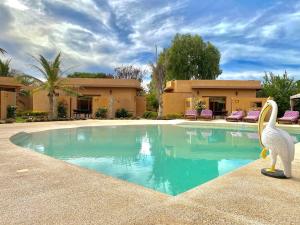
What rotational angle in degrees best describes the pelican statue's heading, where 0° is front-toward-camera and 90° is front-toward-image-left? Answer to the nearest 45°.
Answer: approximately 90°

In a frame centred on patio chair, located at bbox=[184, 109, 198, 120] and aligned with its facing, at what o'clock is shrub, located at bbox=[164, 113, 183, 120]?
The shrub is roughly at 3 o'clock from the patio chair.

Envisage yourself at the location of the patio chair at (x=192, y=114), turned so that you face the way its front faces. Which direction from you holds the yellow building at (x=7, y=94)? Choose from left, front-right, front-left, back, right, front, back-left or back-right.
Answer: front-right

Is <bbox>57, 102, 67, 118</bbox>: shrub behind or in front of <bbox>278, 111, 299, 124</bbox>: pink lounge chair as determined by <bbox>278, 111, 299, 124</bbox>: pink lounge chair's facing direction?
in front

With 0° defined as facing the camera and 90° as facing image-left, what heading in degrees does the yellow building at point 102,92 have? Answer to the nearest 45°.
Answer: approximately 0°

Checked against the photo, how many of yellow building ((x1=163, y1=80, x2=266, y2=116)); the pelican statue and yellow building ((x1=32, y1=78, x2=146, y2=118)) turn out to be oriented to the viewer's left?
1

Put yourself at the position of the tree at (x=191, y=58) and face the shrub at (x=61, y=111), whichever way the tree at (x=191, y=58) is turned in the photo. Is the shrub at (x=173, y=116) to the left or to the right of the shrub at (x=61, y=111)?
left

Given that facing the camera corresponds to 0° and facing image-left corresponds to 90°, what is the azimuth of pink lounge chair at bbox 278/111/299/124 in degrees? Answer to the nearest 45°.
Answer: approximately 45°

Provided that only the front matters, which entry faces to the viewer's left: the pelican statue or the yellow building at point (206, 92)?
the pelican statue

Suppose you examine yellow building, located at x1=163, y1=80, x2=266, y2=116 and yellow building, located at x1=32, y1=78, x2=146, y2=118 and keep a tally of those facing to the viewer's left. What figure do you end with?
0

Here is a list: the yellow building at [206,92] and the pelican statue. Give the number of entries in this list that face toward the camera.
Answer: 1

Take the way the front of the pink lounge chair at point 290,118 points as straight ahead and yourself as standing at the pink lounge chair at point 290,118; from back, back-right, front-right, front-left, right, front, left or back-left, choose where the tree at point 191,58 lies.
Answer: right

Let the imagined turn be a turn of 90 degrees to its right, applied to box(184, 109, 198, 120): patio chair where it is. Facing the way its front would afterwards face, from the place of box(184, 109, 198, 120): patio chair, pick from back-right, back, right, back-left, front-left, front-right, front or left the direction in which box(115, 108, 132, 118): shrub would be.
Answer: front-left

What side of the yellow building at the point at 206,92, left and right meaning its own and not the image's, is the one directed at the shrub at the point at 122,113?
right
